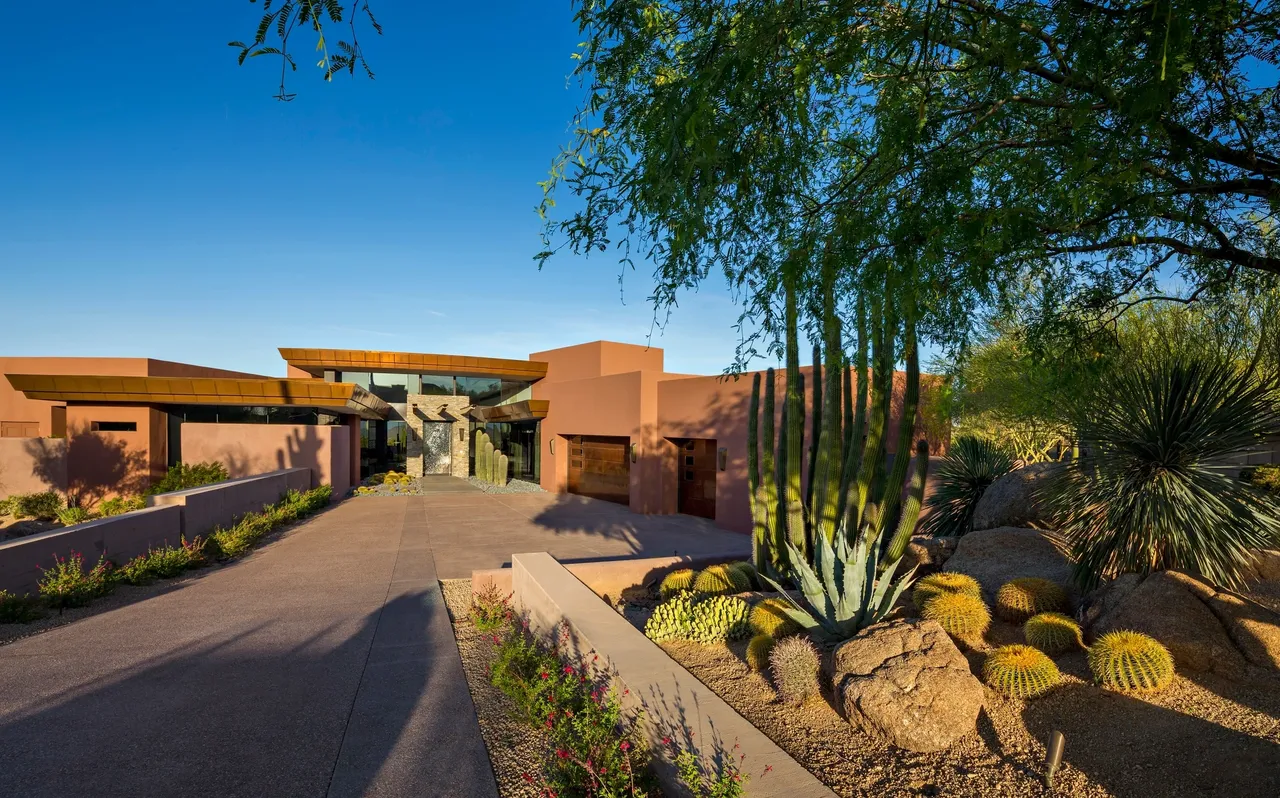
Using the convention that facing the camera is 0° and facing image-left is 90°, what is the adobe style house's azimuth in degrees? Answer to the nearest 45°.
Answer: approximately 0°

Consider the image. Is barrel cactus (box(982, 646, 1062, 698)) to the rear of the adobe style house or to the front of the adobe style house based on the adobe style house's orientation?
to the front

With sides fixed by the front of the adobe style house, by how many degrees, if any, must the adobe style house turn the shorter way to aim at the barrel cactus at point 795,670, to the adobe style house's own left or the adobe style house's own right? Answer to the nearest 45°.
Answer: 0° — it already faces it

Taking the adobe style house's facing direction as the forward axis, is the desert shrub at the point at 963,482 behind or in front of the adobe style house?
in front

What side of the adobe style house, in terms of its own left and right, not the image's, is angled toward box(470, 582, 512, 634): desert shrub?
front

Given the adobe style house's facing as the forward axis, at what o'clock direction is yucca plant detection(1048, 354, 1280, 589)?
The yucca plant is roughly at 11 o'clock from the adobe style house.

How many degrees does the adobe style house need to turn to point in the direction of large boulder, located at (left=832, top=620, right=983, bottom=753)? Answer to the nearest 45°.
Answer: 0° — it already faces it

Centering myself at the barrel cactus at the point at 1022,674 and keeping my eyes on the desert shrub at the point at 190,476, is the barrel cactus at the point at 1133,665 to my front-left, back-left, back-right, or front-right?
back-right

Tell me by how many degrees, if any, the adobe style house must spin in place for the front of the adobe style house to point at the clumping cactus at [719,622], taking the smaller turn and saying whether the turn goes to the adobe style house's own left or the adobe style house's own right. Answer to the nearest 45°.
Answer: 0° — it already faces it

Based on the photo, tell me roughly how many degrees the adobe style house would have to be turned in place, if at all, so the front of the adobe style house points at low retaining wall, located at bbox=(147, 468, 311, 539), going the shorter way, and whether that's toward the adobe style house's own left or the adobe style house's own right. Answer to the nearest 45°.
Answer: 0° — it already faces it
